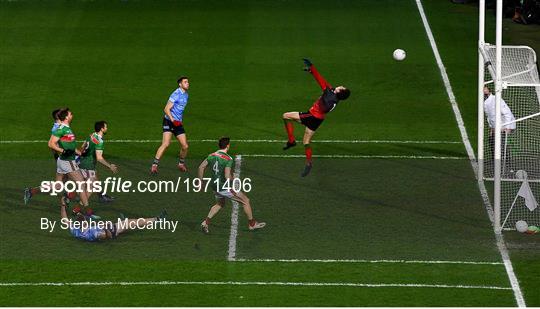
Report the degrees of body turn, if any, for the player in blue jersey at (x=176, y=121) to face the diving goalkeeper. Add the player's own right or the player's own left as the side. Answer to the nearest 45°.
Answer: approximately 45° to the player's own left

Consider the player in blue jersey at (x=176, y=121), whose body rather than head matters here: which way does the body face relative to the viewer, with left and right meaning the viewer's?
facing the viewer and to the right of the viewer

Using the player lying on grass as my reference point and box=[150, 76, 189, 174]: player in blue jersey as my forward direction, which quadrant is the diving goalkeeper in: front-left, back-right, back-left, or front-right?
front-right

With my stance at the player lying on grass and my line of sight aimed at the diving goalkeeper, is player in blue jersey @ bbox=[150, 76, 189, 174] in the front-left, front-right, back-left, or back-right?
front-left
